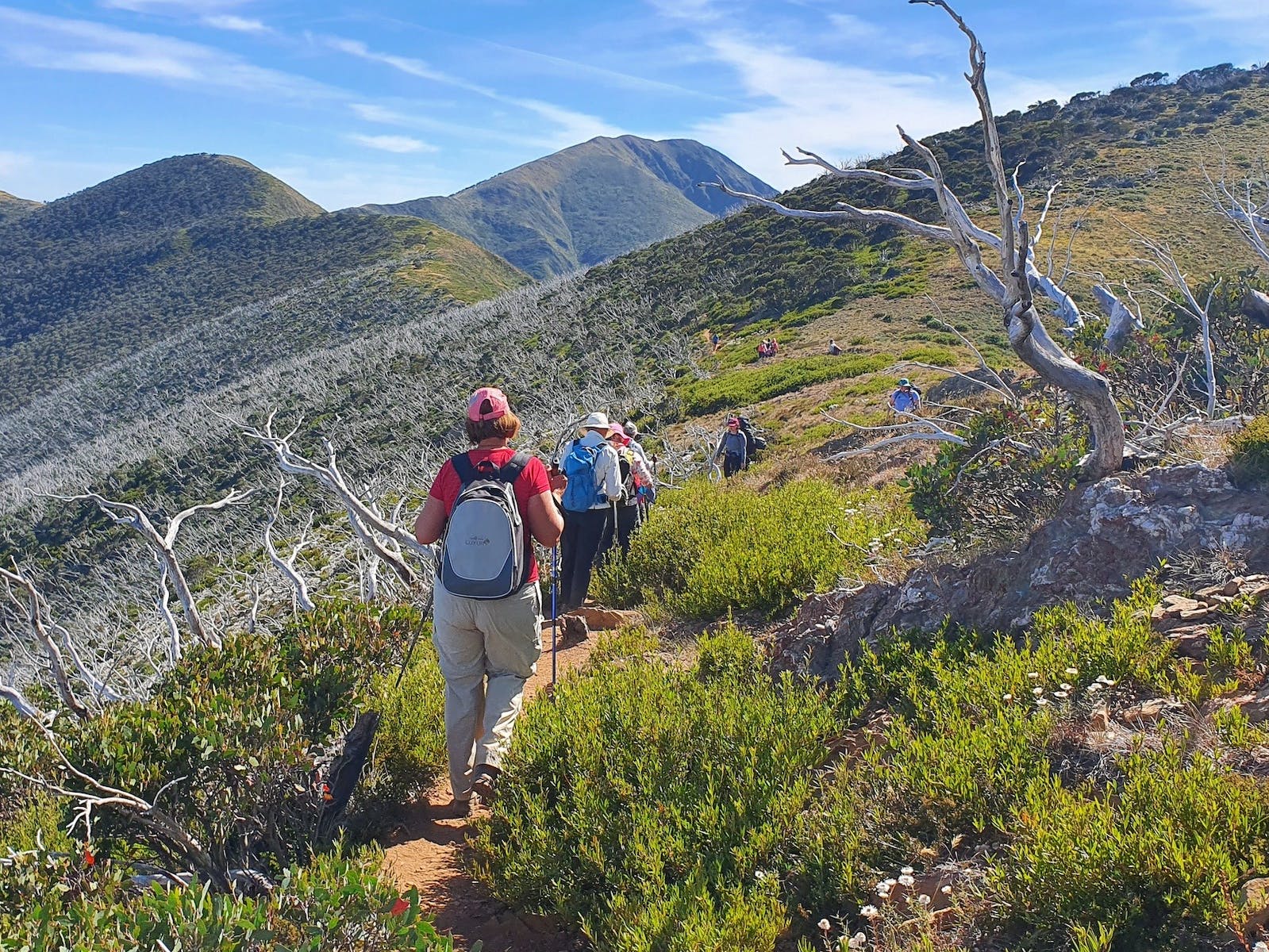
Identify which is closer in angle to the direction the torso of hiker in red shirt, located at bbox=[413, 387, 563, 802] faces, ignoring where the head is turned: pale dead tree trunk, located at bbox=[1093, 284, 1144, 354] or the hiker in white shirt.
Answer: the hiker in white shirt

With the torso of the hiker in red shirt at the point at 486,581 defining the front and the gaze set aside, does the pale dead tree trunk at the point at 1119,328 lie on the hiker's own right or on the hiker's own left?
on the hiker's own right

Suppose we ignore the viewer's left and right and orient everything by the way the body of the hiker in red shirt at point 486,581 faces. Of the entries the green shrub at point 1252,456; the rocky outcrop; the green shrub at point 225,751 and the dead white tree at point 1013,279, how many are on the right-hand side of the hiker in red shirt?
3

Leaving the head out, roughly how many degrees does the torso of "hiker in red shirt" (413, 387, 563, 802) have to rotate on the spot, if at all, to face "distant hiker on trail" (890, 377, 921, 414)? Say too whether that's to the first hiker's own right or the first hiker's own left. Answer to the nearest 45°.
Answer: approximately 45° to the first hiker's own right

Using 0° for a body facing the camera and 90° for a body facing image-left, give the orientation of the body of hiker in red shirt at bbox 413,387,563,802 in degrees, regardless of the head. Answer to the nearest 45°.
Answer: approximately 180°

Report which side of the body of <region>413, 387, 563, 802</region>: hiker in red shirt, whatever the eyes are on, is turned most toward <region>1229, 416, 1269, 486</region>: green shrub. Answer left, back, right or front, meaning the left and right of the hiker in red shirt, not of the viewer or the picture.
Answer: right

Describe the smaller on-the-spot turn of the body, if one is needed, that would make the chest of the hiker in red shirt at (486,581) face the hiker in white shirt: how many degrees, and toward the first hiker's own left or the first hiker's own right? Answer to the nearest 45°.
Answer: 0° — they already face them

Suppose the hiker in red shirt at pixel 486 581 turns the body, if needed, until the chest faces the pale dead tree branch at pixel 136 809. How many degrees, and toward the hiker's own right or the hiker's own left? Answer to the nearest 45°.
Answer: approximately 135° to the hiker's own left

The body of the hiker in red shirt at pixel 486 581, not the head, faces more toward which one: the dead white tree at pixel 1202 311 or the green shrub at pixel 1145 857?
the dead white tree

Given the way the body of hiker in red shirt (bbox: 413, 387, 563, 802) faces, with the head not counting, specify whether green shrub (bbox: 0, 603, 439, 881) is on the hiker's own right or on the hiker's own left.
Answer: on the hiker's own left
